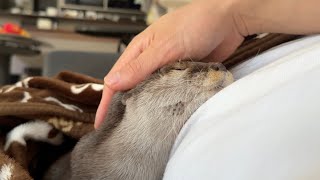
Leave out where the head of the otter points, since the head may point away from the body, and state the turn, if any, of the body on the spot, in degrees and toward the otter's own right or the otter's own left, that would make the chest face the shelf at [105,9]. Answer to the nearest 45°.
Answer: approximately 90° to the otter's own left

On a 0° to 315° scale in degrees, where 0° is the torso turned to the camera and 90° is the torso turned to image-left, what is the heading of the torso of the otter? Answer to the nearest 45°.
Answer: approximately 270°
